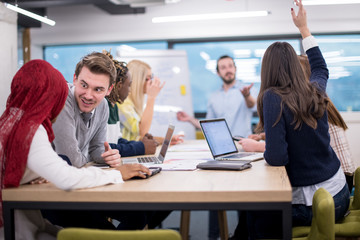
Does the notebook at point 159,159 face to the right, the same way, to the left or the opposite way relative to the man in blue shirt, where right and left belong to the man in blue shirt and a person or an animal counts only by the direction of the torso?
to the right

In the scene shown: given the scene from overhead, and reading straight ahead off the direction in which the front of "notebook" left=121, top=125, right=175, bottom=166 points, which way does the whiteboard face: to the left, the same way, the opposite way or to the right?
to the left

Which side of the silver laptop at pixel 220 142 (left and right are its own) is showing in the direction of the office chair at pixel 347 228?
front

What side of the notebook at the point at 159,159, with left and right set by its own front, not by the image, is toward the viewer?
left

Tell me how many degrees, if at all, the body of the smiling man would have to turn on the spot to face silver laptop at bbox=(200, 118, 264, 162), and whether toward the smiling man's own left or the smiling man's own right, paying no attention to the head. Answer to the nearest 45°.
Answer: approximately 45° to the smiling man's own left

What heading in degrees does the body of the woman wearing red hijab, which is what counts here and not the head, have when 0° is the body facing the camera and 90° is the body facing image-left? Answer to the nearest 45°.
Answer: approximately 225°

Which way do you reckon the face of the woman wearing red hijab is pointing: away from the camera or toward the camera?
away from the camera

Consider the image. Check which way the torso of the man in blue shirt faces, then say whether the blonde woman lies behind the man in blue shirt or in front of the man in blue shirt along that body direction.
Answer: in front

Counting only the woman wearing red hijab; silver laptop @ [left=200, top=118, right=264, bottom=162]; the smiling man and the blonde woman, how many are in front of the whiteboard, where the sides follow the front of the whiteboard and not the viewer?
4

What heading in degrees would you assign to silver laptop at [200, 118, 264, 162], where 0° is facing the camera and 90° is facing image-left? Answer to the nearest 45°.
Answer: approximately 315°

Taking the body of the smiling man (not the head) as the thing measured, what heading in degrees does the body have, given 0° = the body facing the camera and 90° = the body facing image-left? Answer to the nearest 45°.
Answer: approximately 315°
